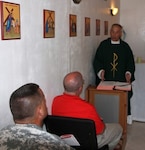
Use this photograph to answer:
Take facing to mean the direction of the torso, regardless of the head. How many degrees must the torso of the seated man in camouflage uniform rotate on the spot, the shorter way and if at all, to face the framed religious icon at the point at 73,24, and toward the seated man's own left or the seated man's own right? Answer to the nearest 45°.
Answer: approximately 45° to the seated man's own left

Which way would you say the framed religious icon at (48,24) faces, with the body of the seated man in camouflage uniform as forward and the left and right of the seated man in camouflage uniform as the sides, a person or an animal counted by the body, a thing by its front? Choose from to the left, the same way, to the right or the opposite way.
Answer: to the right

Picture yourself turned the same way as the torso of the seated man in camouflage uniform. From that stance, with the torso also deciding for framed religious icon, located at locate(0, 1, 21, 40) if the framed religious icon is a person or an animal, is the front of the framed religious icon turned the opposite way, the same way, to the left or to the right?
to the right

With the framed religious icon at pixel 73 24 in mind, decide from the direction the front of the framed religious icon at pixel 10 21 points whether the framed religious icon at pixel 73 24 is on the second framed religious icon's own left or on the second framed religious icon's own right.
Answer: on the second framed religious icon's own left

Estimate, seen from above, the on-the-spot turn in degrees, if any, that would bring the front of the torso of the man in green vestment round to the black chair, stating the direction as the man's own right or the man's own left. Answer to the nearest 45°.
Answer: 0° — they already face it

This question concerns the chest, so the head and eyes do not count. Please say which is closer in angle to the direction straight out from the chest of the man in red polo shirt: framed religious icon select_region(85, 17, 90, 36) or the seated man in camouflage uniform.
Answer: the framed religious icon

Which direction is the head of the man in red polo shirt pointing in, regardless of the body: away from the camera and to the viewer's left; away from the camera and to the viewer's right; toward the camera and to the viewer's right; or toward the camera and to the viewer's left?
away from the camera and to the viewer's right

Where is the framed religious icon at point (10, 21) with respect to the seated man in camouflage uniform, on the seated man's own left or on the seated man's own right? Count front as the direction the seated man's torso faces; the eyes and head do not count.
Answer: on the seated man's own left

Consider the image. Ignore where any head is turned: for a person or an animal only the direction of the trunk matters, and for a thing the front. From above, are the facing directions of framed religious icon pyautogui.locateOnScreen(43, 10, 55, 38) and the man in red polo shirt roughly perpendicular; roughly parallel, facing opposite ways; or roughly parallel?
roughly perpendicular

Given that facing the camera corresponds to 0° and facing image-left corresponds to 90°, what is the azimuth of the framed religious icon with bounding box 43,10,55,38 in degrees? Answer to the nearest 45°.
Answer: approximately 315°
